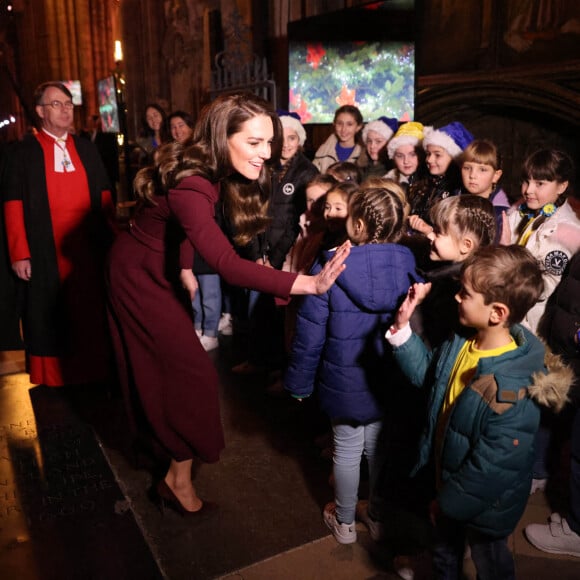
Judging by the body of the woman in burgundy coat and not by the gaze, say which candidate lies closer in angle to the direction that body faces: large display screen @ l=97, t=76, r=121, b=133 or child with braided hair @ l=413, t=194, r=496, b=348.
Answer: the child with braided hair

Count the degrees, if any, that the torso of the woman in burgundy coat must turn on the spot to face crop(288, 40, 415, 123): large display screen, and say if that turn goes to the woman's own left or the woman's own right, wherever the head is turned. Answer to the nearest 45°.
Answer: approximately 90° to the woman's own left

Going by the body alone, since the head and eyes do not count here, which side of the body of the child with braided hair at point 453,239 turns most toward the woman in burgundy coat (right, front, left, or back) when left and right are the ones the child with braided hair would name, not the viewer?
front

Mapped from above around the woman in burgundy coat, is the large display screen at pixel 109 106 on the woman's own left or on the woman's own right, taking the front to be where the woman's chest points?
on the woman's own left

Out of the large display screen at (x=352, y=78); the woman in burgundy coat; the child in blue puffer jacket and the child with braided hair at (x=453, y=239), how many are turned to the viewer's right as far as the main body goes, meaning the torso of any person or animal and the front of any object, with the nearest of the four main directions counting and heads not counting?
1

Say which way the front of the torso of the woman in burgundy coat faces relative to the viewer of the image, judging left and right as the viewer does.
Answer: facing to the right of the viewer

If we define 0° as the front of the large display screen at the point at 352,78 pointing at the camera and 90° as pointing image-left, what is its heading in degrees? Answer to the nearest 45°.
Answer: approximately 0°

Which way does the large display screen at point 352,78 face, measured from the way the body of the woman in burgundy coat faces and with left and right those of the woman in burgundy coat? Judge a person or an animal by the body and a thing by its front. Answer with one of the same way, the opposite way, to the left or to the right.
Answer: to the right

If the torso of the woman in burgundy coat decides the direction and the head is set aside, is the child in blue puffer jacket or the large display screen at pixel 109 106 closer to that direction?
the child in blue puffer jacket

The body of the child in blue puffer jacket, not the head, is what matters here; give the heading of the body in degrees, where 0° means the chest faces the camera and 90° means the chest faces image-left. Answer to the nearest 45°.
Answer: approximately 135°

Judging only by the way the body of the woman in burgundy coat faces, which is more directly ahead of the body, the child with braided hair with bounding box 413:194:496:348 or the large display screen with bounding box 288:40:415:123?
the child with braided hair
